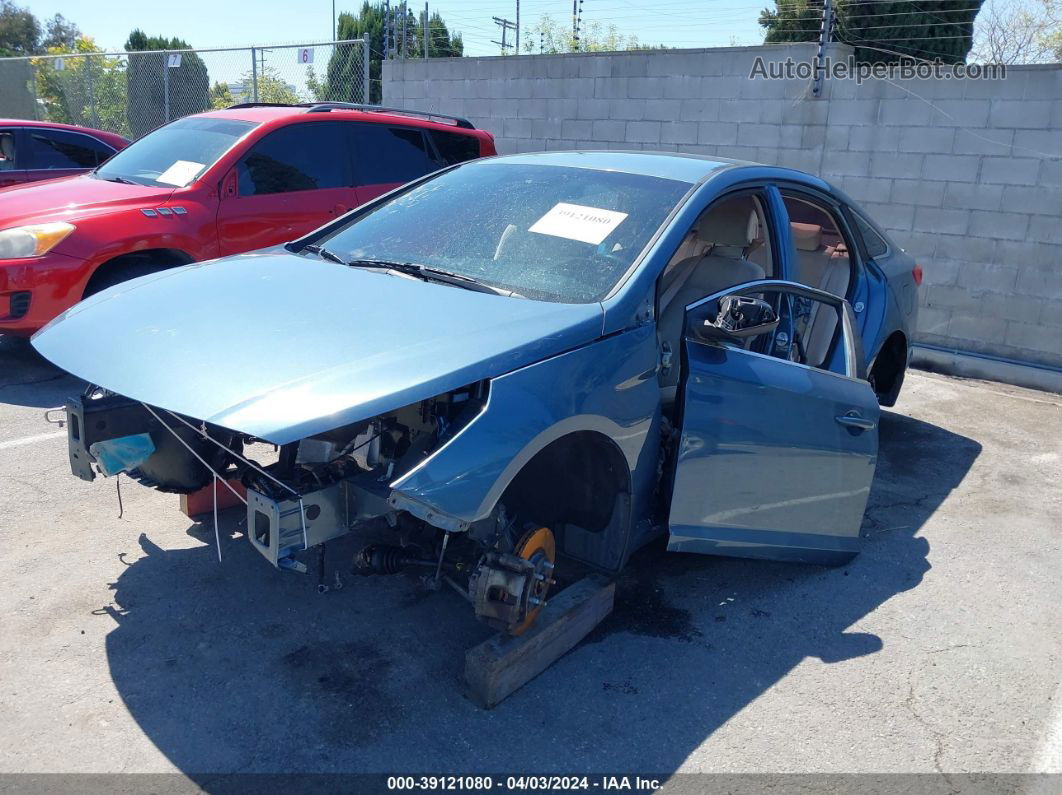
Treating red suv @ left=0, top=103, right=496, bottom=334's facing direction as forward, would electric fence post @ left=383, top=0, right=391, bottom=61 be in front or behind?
behind

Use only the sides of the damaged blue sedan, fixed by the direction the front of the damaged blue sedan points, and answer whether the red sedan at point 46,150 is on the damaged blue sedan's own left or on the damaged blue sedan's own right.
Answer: on the damaged blue sedan's own right

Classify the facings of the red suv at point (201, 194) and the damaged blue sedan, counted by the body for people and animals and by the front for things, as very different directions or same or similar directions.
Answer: same or similar directions

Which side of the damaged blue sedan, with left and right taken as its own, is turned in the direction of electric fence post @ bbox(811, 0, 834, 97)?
back

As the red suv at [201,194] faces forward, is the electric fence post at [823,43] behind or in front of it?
behind

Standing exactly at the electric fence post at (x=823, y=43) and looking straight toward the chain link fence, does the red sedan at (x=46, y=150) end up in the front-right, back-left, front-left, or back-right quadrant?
front-left

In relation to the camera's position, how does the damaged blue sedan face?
facing the viewer and to the left of the viewer

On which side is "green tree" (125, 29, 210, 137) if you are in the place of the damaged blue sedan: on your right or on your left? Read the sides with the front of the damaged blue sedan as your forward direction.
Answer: on your right

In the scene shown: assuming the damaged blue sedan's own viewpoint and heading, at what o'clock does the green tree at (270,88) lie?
The green tree is roughly at 4 o'clock from the damaged blue sedan.

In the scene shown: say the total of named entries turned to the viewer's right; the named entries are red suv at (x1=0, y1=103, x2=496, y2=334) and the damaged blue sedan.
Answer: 0

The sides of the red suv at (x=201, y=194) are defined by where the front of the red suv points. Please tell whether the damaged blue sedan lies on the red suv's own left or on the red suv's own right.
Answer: on the red suv's own left

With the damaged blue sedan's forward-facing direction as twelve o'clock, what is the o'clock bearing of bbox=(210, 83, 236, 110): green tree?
The green tree is roughly at 4 o'clock from the damaged blue sedan.

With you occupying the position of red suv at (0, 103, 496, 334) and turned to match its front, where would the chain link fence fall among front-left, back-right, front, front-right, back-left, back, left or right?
back-right
